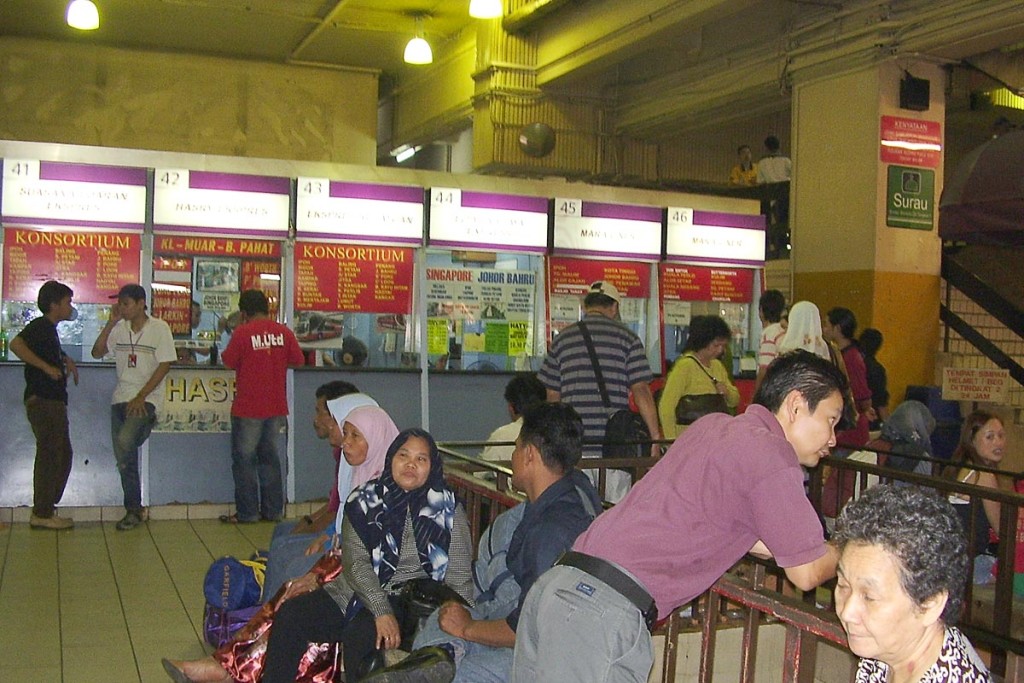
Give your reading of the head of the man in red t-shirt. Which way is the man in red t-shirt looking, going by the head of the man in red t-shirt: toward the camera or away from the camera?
away from the camera

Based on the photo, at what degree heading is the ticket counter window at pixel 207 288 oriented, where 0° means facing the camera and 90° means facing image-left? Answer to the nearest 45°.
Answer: approximately 0°

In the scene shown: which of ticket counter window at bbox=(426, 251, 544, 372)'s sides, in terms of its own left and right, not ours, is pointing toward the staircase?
left

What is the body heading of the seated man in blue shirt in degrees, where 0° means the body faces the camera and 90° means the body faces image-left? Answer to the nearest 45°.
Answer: approximately 90°

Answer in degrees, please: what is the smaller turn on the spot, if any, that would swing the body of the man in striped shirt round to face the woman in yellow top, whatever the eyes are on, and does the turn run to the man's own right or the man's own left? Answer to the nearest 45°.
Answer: approximately 45° to the man's own right

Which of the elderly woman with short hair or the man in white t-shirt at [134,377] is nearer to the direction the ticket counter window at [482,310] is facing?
the elderly woman with short hair

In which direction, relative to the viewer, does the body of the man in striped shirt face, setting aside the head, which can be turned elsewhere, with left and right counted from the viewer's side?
facing away from the viewer

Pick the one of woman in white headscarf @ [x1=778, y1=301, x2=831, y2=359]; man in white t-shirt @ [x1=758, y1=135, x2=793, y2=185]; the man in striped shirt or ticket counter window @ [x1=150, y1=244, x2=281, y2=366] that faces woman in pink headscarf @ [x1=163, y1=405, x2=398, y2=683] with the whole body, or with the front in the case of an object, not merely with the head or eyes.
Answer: the ticket counter window

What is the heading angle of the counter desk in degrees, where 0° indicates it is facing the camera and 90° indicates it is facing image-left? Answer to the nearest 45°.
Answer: approximately 0°

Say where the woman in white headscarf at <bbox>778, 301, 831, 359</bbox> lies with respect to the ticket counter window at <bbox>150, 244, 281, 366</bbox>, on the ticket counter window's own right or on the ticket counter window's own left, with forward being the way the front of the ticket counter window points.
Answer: on the ticket counter window's own left
